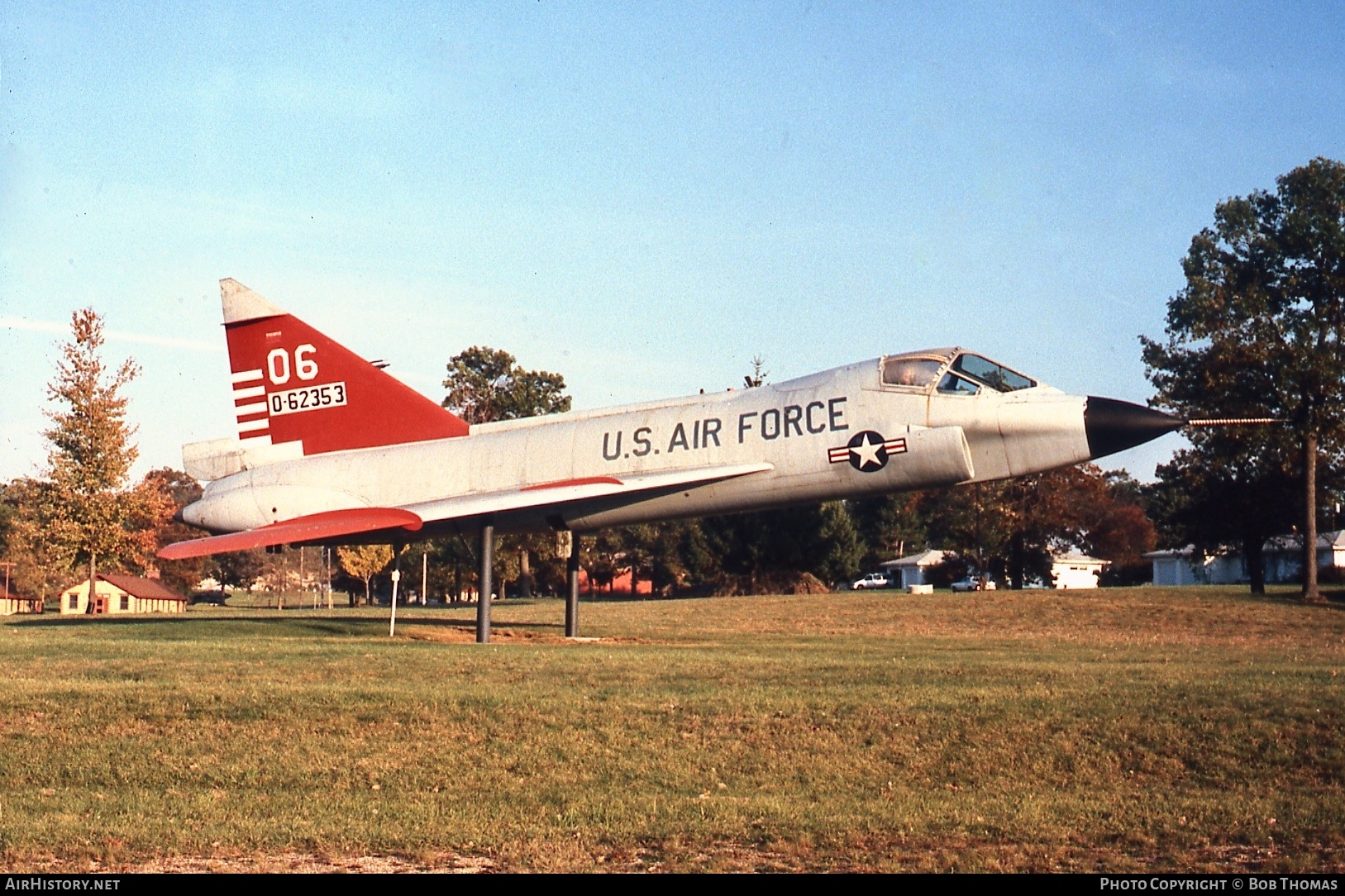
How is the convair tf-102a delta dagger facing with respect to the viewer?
to the viewer's right

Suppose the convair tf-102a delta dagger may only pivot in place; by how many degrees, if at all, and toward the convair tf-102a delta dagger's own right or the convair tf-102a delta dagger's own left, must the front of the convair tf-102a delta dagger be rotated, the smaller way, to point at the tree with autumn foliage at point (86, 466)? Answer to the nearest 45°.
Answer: approximately 135° to the convair tf-102a delta dagger's own left

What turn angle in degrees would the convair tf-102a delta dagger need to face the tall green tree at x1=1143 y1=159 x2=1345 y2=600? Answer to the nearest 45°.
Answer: approximately 45° to its left

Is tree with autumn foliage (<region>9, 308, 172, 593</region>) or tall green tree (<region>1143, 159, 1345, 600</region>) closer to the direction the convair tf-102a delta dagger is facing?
the tall green tree
